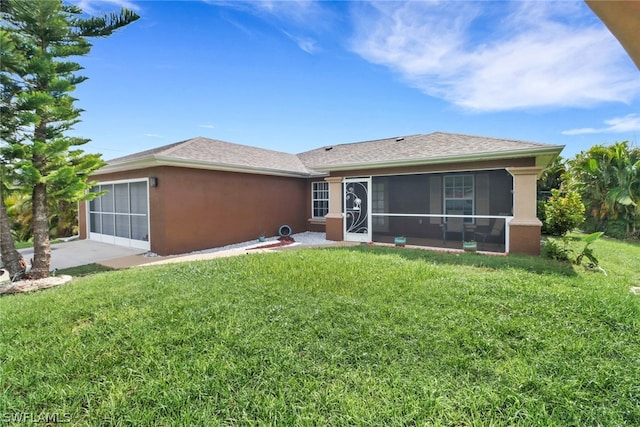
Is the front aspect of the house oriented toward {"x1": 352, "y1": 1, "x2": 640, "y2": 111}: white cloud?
no

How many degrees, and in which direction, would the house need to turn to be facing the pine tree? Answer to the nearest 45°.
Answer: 0° — it already faces it

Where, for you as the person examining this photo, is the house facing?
facing the viewer and to the left of the viewer

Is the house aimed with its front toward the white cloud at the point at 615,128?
no

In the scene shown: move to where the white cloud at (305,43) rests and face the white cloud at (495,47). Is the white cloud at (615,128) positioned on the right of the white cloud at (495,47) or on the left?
left
